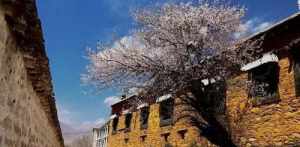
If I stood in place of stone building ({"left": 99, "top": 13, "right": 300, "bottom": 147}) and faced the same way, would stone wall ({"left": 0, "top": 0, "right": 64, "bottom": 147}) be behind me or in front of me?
in front

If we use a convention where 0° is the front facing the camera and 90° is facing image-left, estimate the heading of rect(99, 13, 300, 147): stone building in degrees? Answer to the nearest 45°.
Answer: approximately 45°

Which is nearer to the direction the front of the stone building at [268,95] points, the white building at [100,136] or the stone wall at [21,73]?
the stone wall

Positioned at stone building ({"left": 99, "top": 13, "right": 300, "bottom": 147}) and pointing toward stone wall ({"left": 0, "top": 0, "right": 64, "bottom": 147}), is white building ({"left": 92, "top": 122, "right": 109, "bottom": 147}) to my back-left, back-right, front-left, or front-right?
back-right

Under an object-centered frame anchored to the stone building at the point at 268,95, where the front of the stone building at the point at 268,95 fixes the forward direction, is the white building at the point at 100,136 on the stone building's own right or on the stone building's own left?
on the stone building's own right
